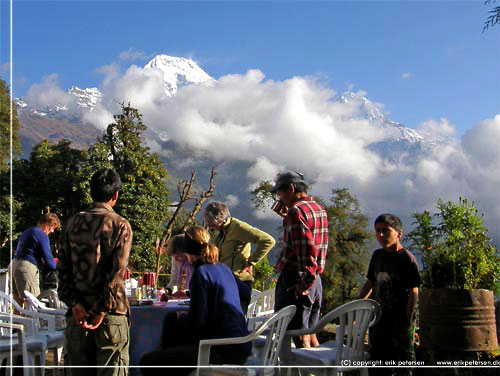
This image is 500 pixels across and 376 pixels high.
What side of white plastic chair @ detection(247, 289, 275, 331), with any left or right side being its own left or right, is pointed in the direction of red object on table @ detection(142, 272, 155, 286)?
front

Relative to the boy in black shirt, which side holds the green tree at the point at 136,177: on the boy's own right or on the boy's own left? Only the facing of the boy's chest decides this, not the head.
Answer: on the boy's own right

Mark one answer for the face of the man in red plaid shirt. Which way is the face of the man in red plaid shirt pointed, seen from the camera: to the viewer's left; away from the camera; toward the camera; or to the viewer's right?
to the viewer's left

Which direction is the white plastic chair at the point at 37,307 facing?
to the viewer's right

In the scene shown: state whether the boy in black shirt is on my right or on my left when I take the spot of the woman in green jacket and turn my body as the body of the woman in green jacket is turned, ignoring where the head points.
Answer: on my left

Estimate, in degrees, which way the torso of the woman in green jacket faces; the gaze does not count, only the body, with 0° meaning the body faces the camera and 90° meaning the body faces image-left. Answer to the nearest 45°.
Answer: approximately 45°

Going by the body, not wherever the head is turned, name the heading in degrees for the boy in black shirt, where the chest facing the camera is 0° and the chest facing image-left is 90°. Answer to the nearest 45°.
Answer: approximately 45°
